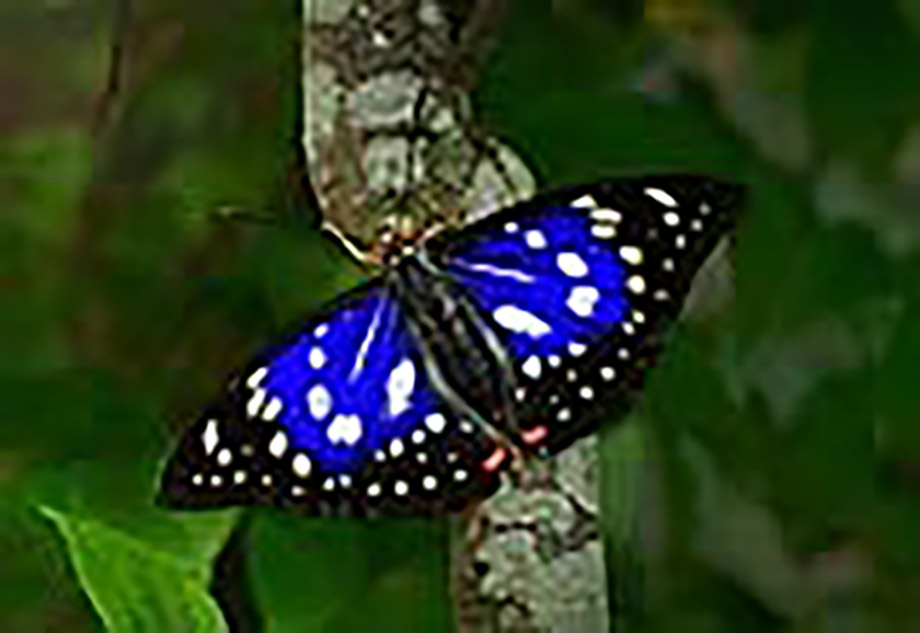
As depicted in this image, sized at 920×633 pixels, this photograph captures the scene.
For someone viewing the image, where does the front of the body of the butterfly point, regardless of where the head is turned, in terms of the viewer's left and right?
facing away from the viewer and to the left of the viewer
